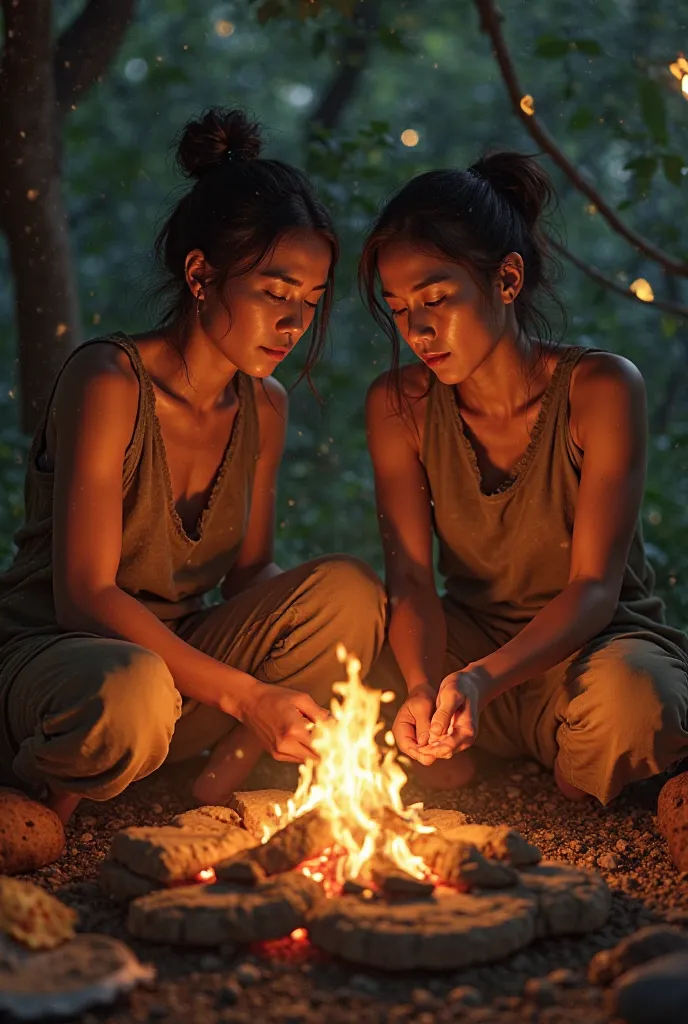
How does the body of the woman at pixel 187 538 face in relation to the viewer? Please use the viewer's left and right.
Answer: facing the viewer and to the right of the viewer

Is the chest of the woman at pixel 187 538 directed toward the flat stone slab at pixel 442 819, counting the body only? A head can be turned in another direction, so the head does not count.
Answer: yes

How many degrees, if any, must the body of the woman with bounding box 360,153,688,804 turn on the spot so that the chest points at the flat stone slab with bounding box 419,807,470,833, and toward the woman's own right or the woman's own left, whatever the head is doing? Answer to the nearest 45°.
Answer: approximately 45° to the woman's own left

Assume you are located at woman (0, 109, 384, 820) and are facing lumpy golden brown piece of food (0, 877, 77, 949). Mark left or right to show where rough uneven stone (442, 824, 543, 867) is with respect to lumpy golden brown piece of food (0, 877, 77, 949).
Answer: left

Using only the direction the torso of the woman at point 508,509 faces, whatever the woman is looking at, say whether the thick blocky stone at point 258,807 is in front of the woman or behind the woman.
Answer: in front

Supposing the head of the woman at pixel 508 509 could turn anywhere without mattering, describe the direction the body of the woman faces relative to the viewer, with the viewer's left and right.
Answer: facing the viewer and to the left of the viewer

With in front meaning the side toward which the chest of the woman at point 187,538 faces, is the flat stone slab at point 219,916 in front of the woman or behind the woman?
in front

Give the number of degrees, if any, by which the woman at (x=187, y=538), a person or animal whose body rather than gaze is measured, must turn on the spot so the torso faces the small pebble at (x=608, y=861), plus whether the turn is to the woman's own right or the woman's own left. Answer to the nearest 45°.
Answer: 0° — they already face it

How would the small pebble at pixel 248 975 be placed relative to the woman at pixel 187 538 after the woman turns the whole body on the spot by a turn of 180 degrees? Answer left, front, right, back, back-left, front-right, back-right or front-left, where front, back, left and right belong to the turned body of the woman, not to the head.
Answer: back-left

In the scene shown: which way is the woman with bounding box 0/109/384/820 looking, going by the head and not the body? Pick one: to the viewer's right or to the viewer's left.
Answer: to the viewer's right

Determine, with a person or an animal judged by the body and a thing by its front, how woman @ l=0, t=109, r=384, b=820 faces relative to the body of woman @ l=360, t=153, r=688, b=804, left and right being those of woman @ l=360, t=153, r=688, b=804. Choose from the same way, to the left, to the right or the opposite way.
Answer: to the left

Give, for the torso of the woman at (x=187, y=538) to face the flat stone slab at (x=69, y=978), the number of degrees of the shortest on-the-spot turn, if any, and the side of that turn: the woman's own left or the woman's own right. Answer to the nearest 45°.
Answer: approximately 45° to the woman's own right

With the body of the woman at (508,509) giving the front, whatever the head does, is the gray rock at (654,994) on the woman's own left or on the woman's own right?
on the woman's own left

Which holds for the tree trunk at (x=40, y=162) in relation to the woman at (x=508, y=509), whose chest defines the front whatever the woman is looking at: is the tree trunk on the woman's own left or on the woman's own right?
on the woman's own right

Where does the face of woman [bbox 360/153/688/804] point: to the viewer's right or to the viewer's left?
to the viewer's left

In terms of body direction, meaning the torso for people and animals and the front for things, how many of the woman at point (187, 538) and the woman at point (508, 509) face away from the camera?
0
